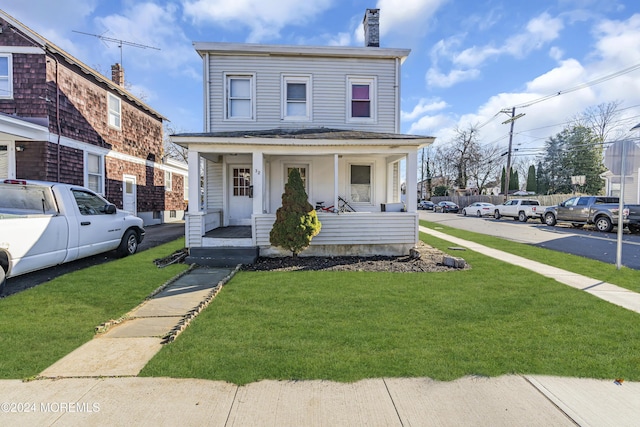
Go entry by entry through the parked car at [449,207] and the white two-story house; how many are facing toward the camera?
1

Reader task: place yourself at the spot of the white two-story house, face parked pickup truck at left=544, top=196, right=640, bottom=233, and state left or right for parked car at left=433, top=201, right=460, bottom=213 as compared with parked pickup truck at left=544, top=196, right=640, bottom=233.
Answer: left

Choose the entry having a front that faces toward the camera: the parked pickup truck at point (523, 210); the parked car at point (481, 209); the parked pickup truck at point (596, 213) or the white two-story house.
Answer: the white two-story house

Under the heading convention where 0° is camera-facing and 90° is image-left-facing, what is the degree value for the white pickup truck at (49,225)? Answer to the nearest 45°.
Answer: approximately 225°

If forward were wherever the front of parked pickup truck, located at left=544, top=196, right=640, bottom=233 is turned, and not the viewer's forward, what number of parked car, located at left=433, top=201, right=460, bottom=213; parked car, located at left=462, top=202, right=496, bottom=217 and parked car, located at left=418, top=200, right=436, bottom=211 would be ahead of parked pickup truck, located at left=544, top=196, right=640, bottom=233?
3

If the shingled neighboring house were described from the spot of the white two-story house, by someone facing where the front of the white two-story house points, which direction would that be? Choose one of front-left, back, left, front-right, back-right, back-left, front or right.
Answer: right

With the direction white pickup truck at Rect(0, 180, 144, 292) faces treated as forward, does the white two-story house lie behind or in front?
in front

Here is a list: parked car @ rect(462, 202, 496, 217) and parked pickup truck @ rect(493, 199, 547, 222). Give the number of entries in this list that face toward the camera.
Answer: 0
